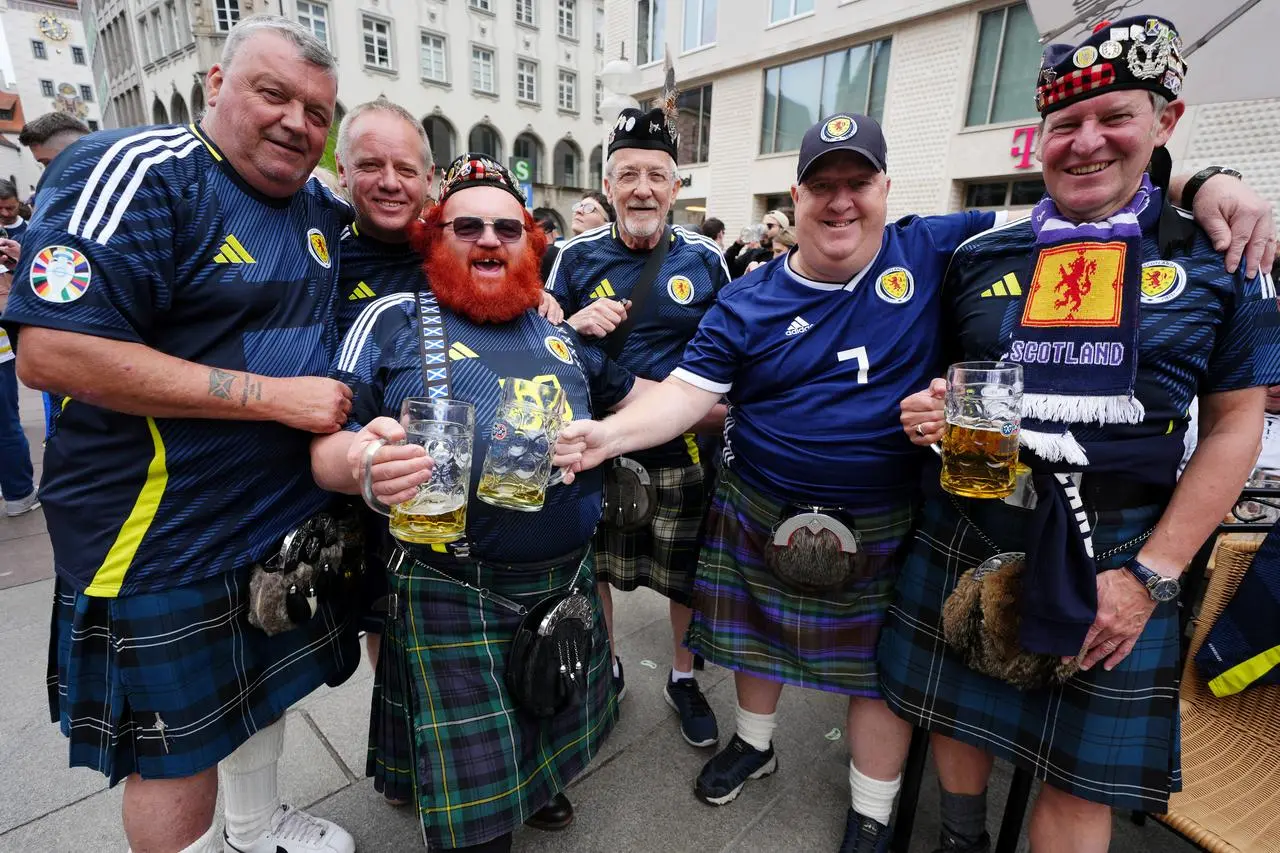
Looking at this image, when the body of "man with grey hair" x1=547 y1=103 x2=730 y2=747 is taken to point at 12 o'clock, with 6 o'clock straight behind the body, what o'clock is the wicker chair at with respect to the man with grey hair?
The wicker chair is roughly at 10 o'clock from the man with grey hair.

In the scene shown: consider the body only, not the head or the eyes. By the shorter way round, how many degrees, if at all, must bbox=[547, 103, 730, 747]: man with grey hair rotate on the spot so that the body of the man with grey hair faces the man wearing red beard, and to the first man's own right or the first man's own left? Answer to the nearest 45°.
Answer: approximately 45° to the first man's own right

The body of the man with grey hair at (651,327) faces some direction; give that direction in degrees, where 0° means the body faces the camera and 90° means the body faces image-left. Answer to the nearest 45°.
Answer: approximately 0°

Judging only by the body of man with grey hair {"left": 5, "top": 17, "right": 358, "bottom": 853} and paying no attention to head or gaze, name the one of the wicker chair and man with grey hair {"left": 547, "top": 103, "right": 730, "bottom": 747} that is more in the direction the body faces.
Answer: the wicker chair

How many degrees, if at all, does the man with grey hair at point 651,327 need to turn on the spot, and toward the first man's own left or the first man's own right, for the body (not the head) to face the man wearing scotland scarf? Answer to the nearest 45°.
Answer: approximately 45° to the first man's own left
